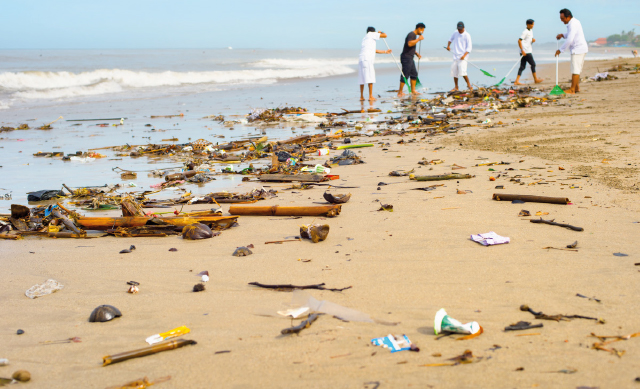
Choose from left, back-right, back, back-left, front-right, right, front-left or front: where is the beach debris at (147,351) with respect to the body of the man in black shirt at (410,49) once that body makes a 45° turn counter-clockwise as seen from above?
back-right

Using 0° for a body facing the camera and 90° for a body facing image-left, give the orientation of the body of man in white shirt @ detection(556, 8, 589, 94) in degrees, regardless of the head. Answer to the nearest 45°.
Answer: approximately 90°

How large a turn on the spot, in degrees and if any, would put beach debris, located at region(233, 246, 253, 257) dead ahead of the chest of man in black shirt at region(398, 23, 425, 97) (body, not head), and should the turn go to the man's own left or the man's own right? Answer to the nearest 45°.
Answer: approximately 90° to the man's own right

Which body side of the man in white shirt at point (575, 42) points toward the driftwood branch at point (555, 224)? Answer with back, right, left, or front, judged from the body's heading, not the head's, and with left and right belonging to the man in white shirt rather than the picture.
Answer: left

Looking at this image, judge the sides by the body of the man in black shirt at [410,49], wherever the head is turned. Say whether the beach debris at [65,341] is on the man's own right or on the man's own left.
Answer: on the man's own right

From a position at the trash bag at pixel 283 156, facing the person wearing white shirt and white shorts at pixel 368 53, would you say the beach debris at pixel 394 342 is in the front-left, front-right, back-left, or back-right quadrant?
back-right

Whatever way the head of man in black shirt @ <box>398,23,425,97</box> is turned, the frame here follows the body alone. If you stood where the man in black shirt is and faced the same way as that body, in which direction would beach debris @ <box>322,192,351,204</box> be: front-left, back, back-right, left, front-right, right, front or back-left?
right
